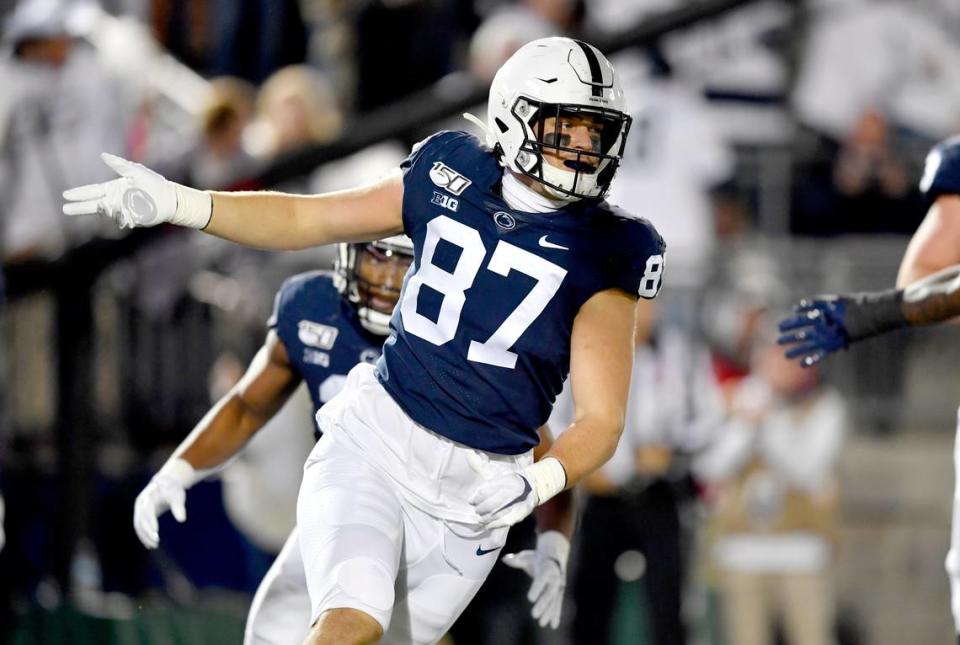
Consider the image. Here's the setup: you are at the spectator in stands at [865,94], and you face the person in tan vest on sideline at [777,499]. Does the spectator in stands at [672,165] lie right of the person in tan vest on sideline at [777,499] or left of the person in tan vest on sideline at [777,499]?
right

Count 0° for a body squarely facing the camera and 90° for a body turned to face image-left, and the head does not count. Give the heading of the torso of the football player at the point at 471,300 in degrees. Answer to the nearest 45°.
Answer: approximately 0°

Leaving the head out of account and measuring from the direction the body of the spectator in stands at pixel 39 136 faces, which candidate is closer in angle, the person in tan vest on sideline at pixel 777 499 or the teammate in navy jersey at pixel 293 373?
the teammate in navy jersey

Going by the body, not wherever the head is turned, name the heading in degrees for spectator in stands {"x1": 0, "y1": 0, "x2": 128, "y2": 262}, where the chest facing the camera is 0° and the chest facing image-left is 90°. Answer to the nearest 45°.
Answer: approximately 0°

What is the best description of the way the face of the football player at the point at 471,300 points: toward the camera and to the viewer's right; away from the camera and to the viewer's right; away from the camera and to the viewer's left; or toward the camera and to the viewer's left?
toward the camera and to the viewer's right

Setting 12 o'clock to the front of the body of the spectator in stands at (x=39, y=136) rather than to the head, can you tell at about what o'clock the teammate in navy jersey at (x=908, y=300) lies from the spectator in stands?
The teammate in navy jersey is roughly at 11 o'clock from the spectator in stands.

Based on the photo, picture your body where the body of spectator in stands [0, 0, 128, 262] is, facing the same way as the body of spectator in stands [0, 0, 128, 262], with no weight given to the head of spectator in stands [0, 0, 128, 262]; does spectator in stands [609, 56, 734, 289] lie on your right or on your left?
on your left

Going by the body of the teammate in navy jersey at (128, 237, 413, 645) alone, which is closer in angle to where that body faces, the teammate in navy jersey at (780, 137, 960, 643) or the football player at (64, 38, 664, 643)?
the football player

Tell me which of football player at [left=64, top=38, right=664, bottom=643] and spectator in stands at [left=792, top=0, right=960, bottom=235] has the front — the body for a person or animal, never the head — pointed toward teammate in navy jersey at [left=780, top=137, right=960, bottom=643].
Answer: the spectator in stands

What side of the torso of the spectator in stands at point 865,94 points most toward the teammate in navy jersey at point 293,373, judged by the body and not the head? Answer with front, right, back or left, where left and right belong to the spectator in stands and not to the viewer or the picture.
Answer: front

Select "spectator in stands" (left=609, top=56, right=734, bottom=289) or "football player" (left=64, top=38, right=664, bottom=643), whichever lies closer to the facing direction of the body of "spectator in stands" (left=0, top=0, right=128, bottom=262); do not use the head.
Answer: the football player
